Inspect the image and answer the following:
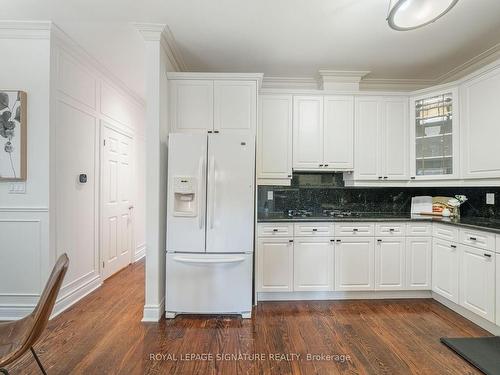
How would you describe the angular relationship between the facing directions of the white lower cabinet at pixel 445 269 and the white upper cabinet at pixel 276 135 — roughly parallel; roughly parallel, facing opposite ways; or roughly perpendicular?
roughly perpendicular

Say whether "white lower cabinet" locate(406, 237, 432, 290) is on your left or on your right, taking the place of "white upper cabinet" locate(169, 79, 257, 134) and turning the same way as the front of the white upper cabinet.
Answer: on your left

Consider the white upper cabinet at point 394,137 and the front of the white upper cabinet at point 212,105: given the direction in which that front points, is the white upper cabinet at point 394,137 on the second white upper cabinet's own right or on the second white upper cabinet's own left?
on the second white upper cabinet's own left

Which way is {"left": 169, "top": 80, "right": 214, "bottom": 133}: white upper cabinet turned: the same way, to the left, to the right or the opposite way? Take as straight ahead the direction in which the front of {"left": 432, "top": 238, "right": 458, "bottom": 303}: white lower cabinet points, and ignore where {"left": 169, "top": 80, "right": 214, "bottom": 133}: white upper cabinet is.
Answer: to the left

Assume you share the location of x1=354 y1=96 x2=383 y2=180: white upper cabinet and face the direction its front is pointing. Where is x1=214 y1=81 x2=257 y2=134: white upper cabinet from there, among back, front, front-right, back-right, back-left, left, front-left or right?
front-right

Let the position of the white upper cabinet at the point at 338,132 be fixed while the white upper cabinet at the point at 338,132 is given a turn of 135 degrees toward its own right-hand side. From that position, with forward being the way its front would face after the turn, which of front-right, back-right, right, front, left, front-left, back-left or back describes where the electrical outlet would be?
back-right

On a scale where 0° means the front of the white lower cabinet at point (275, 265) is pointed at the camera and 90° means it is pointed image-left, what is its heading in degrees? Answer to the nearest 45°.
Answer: approximately 0°

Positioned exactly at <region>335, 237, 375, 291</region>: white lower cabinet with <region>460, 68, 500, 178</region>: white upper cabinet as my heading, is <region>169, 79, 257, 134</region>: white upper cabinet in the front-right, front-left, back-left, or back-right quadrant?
back-right

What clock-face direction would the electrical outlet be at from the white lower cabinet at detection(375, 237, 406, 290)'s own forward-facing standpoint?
The electrical outlet is roughly at 8 o'clock from the white lower cabinet.

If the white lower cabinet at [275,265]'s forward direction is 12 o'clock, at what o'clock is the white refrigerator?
The white refrigerator is roughly at 2 o'clock from the white lower cabinet.

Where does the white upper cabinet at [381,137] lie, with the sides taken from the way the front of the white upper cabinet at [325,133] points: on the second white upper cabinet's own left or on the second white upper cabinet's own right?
on the second white upper cabinet's own left

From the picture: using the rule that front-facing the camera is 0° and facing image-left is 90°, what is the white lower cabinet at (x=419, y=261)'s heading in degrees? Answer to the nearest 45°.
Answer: approximately 0°

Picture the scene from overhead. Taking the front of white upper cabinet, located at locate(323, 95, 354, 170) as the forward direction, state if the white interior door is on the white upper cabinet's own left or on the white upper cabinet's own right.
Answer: on the white upper cabinet's own right
